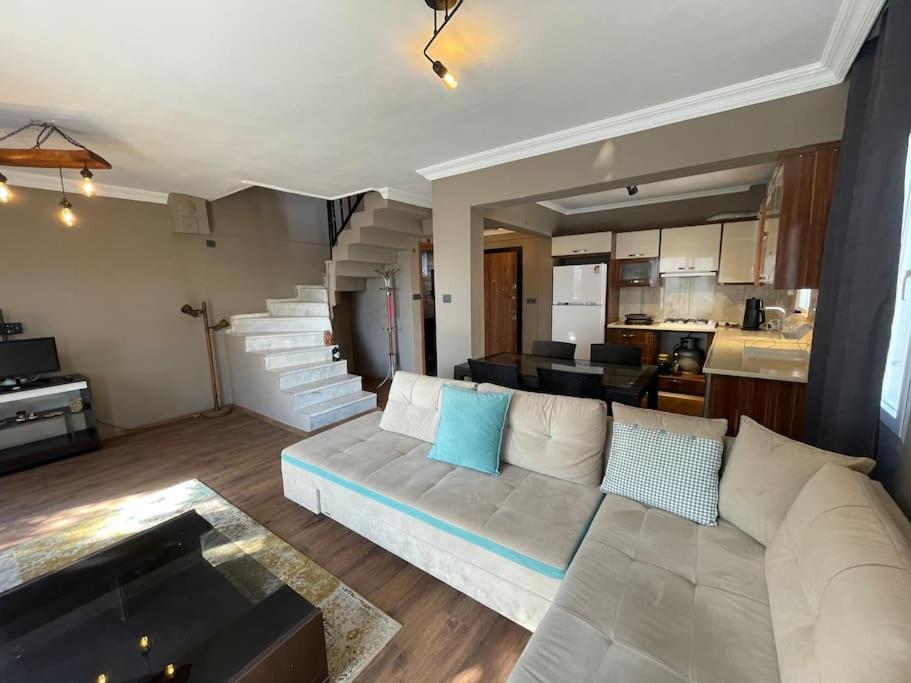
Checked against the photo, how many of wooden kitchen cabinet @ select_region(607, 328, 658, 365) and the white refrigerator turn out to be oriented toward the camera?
2

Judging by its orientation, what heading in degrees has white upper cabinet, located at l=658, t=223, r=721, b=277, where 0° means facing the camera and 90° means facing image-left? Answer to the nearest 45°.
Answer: approximately 0°

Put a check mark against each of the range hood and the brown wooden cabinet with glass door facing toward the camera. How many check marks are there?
2

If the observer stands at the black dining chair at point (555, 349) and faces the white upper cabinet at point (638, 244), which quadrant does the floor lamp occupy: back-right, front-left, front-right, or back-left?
back-left

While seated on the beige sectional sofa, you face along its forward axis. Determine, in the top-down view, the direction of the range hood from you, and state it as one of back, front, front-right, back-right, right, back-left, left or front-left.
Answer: back-right

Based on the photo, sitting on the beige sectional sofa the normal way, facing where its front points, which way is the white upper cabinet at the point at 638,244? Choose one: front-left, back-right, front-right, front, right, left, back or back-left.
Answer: back-right

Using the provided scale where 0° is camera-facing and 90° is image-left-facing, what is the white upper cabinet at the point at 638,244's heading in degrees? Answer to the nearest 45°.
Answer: approximately 0°
